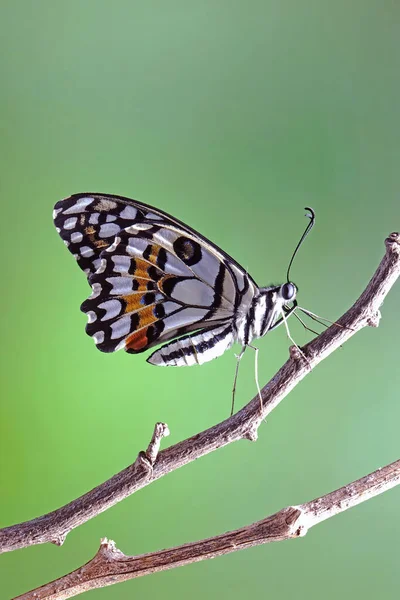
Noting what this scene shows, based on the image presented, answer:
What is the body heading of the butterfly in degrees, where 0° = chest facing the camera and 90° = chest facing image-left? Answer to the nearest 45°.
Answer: approximately 270°
